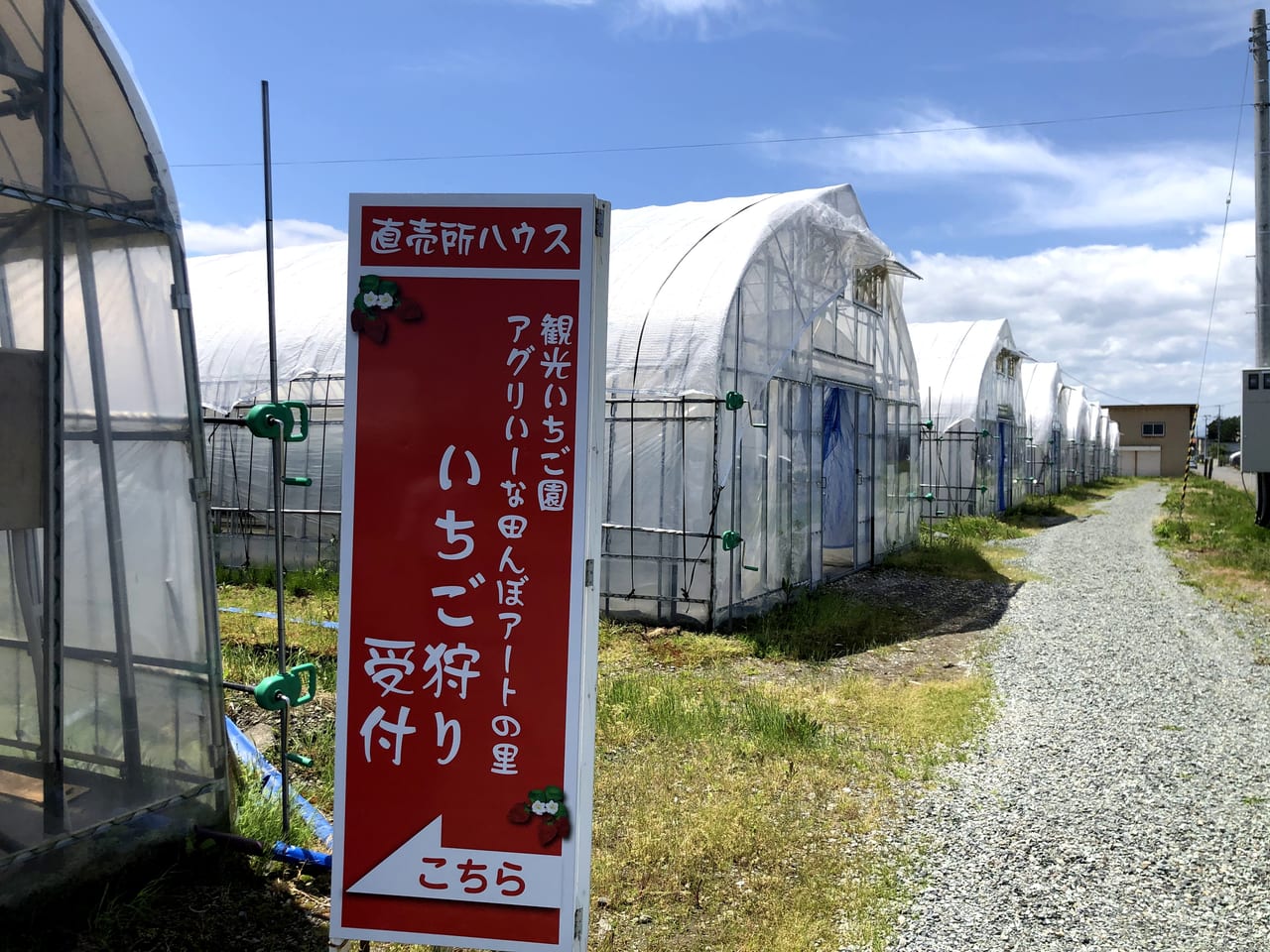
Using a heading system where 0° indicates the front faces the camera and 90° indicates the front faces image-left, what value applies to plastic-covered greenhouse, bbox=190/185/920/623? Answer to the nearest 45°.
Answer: approximately 315°

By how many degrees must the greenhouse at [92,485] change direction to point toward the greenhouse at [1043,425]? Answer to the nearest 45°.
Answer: approximately 90° to its left

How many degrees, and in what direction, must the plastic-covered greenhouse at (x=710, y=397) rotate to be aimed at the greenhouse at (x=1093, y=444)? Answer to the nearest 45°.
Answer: approximately 90° to its left

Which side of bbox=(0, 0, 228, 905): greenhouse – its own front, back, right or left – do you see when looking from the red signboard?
front

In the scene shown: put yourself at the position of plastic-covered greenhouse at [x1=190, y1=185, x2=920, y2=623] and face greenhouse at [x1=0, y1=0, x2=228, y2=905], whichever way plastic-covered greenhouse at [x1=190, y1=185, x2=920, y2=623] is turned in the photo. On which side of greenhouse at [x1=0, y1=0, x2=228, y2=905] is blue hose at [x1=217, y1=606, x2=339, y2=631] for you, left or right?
right

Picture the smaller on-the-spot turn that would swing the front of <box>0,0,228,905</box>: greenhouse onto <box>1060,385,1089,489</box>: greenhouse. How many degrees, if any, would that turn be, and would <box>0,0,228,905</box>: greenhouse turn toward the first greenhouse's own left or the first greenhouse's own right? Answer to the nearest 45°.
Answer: approximately 90° to the first greenhouse's own left

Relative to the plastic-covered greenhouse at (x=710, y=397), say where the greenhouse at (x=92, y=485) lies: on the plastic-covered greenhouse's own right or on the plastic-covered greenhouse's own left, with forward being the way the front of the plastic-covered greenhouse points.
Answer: on the plastic-covered greenhouse's own right

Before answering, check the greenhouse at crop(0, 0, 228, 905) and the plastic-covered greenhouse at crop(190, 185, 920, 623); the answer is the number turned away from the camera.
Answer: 0

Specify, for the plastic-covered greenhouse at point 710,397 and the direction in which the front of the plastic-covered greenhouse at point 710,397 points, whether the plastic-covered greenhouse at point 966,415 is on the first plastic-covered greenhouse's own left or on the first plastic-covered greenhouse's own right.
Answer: on the first plastic-covered greenhouse's own left
